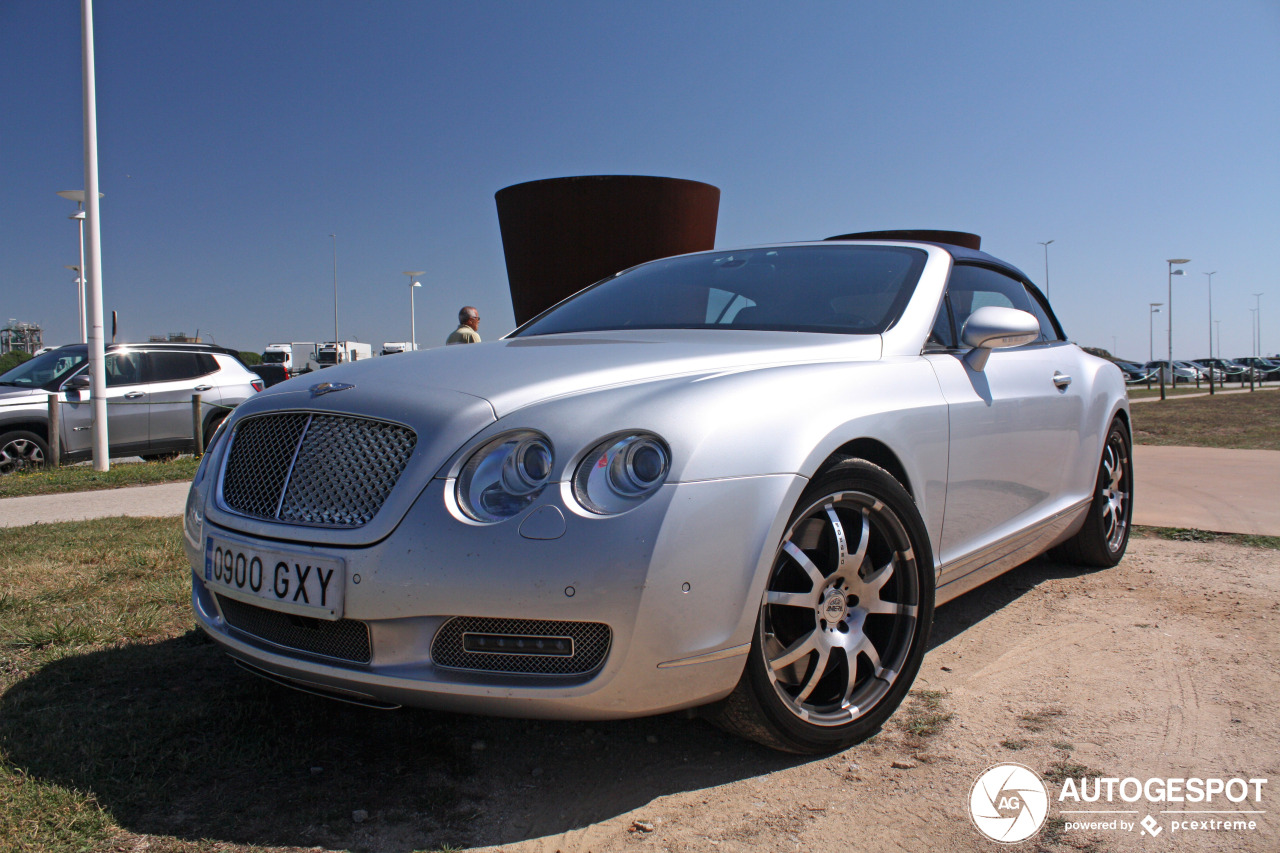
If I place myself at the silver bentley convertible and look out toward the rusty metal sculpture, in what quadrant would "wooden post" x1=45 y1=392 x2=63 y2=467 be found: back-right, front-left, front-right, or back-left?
front-left

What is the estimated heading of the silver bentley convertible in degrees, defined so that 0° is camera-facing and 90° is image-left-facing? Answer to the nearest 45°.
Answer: approximately 45°

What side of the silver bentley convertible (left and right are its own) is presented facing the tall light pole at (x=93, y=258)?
right

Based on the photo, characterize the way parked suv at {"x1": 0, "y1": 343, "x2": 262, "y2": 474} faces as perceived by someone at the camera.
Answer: facing the viewer and to the left of the viewer

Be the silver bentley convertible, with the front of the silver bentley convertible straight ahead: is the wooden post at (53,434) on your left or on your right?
on your right
